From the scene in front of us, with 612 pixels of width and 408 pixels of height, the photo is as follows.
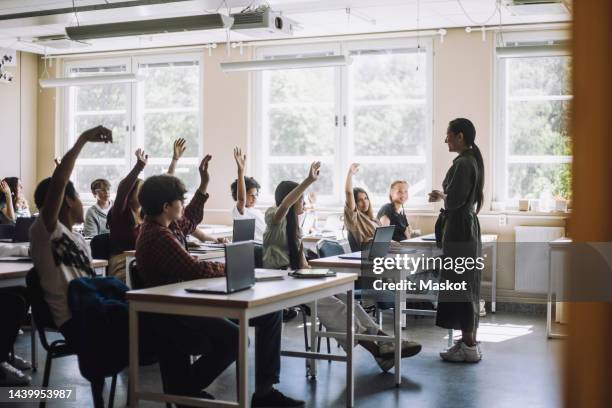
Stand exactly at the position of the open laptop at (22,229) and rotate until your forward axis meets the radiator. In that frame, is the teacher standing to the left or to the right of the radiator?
right

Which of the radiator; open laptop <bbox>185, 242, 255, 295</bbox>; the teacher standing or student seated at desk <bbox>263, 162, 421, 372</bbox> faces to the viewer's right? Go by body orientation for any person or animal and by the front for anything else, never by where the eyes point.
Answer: the student seated at desk

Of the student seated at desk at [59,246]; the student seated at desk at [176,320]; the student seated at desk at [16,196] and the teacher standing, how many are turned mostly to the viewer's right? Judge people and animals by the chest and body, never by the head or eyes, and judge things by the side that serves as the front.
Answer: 3

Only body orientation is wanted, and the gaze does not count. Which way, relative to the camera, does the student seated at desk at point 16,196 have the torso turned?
to the viewer's right

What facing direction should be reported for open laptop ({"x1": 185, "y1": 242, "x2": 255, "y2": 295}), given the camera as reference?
facing away from the viewer and to the left of the viewer

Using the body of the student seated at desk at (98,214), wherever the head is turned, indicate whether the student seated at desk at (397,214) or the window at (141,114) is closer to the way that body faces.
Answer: the student seated at desk

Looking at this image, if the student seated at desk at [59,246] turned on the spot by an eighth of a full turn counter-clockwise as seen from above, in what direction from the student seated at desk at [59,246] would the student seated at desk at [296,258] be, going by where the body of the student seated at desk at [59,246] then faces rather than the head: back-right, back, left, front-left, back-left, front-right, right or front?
front

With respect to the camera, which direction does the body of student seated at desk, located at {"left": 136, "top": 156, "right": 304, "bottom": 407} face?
to the viewer's right

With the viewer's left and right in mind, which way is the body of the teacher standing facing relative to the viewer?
facing to the left of the viewer

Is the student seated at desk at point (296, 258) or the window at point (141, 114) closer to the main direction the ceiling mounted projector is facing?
the student seated at desk

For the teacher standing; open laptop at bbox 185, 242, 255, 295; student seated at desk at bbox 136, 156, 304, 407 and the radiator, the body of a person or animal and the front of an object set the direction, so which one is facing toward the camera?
the radiator

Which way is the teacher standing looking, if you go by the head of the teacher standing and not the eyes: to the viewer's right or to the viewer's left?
to the viewer's left

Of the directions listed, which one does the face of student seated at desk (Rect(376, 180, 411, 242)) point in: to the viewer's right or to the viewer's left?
to the viewer's right

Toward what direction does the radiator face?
toward the camera

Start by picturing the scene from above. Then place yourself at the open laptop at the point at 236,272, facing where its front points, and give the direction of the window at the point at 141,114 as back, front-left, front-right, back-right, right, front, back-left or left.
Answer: front-right

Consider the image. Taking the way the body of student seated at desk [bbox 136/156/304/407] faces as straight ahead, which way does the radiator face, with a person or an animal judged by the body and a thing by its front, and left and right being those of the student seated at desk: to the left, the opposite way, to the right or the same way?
to the right

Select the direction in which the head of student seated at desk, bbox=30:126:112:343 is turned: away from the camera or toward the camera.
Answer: away from the camera

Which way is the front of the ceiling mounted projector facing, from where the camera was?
facing the viewer and to the right of the viewer
